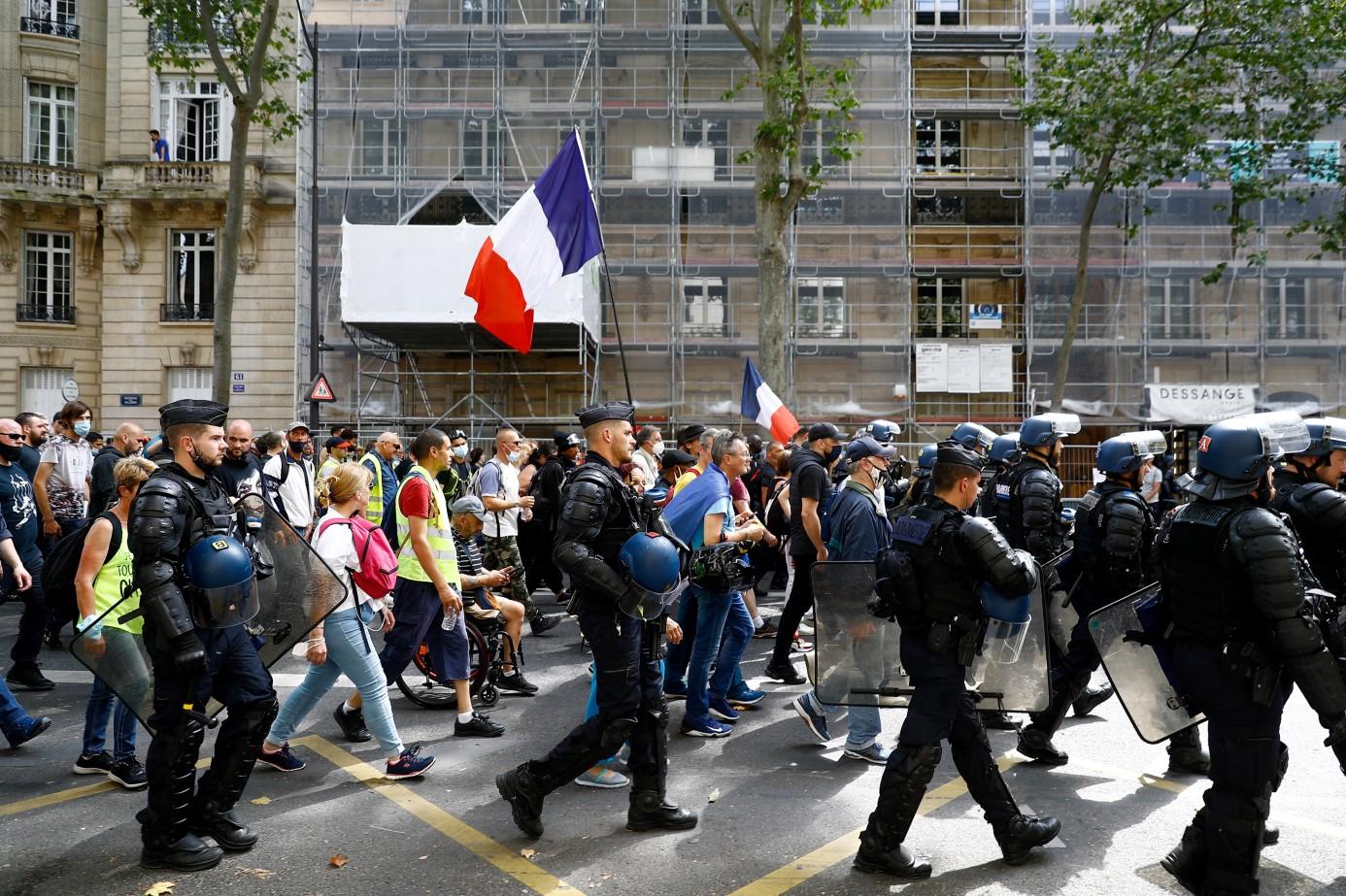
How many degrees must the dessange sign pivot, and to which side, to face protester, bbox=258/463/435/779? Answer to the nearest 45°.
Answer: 0° — it already faces them

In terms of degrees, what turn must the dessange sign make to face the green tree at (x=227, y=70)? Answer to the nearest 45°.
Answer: approximately 45° to its right
